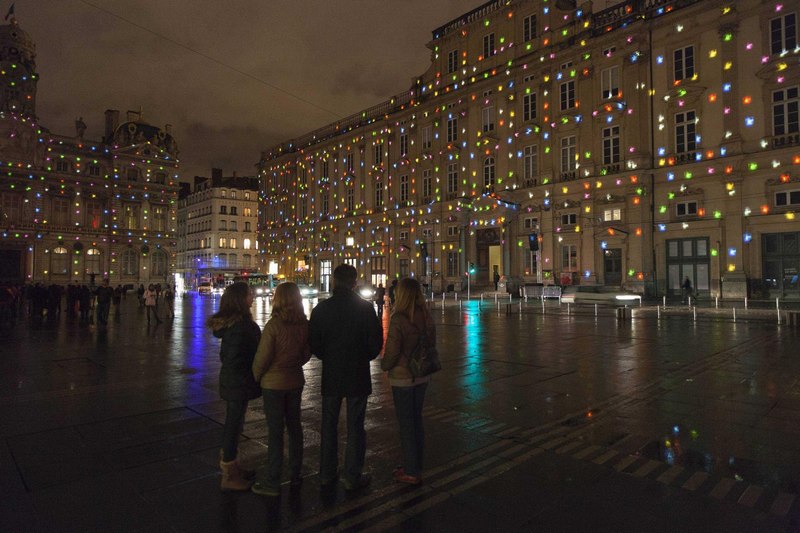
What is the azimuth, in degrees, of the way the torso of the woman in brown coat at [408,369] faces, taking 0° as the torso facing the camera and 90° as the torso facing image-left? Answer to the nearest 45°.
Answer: approximately 135°

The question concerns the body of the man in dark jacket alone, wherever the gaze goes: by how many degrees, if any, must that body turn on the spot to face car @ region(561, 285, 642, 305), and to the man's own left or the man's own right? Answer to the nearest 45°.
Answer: approximately 45° to the man's own right

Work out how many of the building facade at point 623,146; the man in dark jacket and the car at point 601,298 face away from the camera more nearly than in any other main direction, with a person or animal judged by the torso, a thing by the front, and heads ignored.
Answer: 1

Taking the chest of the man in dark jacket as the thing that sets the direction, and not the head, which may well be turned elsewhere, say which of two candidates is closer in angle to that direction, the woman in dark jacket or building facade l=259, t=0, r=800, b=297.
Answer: the building facade

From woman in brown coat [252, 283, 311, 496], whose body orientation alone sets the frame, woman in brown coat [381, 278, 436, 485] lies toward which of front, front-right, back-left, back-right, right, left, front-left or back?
back-right

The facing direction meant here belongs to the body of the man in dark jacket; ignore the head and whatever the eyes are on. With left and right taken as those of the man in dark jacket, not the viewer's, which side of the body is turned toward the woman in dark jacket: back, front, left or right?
left

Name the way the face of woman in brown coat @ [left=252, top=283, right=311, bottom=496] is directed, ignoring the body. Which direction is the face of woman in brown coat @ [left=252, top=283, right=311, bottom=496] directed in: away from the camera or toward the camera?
away from the camera

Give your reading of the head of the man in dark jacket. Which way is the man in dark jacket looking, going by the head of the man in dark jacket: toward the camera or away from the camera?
away from the camera

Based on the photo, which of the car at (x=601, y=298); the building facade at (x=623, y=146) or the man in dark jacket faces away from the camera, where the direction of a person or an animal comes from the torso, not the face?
the man in dark jacket

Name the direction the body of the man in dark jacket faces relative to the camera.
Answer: away from the camera

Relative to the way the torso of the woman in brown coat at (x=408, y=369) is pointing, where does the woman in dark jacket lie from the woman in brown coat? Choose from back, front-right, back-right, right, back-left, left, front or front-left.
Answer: front-left
